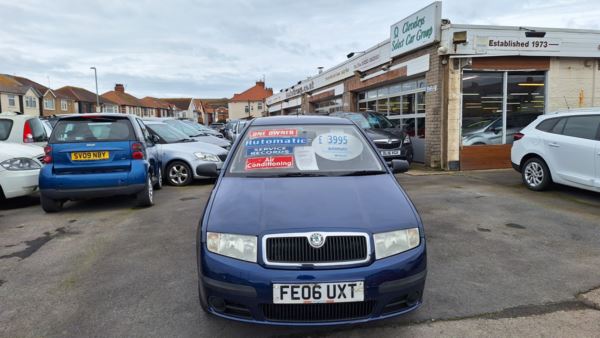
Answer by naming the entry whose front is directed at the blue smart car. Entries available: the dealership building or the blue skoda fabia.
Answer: the dealership building

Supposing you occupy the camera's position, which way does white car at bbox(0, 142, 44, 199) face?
facing the viewer and to the right of the viewer

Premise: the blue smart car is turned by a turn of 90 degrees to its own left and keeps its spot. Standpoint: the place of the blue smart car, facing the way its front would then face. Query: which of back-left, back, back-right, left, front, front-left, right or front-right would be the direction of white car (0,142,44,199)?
front-right

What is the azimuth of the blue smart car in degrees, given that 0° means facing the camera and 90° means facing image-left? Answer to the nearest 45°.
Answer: approximately 180°

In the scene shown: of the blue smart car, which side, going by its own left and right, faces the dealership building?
right

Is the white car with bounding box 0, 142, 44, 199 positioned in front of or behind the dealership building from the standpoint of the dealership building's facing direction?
in front

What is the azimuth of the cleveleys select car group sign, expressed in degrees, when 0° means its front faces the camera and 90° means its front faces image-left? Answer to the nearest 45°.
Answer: approximately 45°

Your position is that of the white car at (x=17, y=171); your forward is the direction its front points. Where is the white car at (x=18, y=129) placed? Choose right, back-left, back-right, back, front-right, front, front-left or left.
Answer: back-left

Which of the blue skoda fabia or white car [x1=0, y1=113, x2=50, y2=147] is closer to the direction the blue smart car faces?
the white car

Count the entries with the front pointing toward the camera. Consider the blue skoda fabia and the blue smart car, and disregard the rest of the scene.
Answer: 1

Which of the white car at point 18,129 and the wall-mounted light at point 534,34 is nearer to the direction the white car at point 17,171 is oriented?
the wall-mounted light

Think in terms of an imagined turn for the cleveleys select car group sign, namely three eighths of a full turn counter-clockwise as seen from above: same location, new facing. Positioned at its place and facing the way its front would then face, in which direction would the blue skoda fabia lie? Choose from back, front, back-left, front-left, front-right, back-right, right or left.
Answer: right
